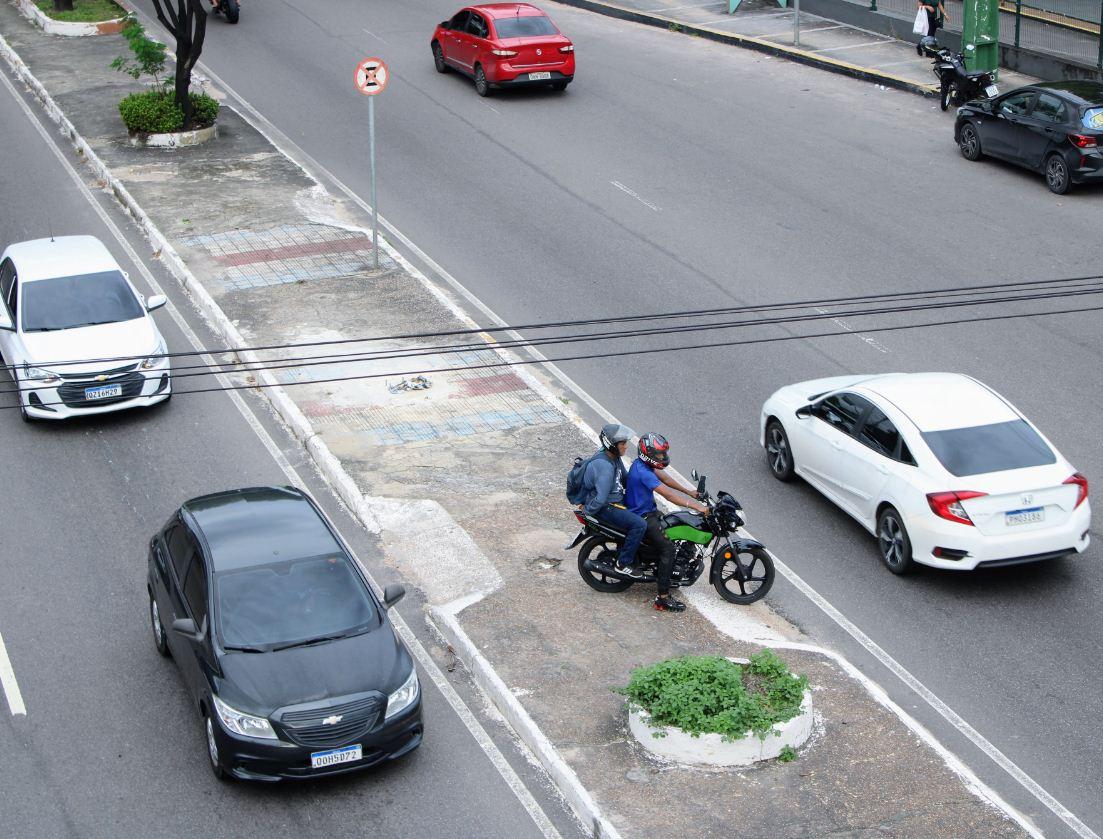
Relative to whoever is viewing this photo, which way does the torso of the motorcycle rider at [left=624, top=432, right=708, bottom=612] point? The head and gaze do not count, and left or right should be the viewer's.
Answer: facing to the right of the viewer

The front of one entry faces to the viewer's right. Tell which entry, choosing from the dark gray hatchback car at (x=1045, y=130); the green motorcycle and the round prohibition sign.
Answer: the green motorcycle

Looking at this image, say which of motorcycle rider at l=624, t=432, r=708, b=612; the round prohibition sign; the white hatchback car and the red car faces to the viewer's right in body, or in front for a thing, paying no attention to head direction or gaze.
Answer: the motorcycle rider

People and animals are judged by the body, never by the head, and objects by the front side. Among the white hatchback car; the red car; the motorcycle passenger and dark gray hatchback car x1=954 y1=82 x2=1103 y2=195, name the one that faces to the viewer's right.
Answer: the motorcycle passenger

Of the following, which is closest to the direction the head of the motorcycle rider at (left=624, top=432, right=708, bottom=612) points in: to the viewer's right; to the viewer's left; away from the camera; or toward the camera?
to the viewer's right

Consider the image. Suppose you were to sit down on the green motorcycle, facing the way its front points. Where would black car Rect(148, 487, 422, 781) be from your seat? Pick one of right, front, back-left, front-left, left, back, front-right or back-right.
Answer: back-right

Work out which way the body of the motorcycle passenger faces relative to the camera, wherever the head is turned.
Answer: to the viewer's right
